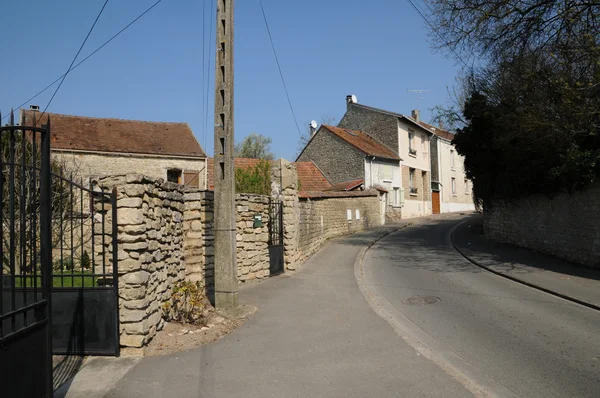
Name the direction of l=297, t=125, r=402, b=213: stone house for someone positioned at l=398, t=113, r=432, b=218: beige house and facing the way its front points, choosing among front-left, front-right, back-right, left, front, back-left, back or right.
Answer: right

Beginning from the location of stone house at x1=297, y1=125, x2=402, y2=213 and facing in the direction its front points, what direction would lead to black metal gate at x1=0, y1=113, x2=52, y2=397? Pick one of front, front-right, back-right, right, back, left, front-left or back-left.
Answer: front-right

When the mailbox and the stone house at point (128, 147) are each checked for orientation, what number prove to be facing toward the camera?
2

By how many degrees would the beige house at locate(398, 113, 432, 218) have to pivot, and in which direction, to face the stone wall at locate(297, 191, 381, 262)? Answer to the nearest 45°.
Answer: approximately 45° to its right

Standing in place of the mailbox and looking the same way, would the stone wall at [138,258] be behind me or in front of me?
in front

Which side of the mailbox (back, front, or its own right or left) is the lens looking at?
front

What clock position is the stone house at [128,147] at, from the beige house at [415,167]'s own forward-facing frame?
The stone house is roughly at 3 o'clock from the beige house.

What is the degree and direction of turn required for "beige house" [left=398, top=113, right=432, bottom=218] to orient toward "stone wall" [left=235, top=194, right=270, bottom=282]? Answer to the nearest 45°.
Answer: approximately 45° to its right

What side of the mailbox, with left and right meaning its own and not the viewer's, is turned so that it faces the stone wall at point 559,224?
left
